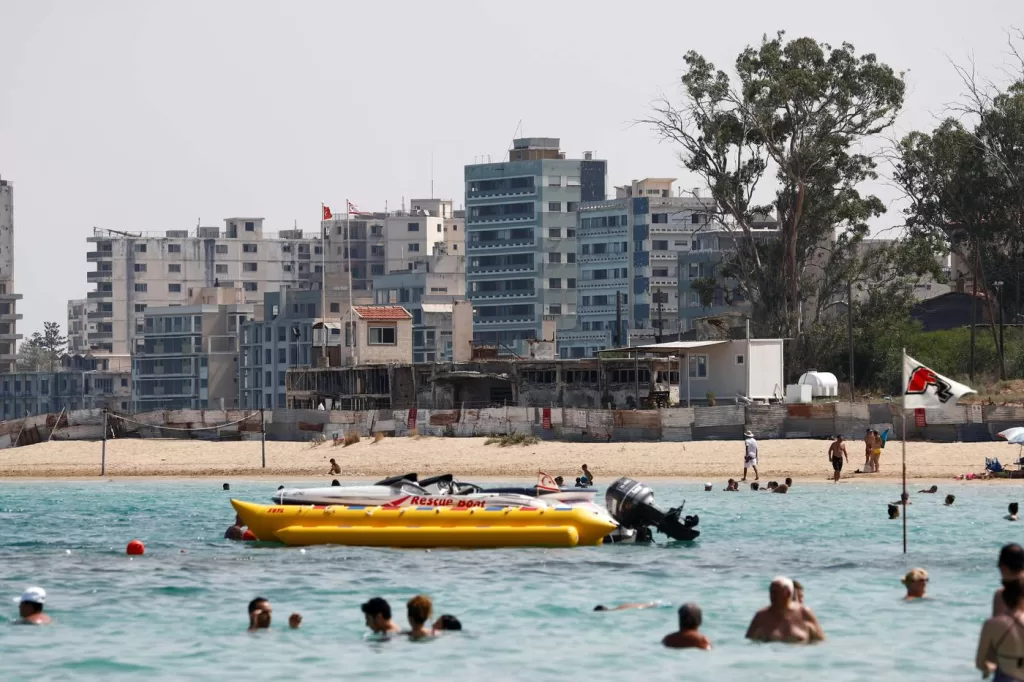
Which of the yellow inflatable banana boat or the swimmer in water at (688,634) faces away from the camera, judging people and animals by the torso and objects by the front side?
the swimmer in water

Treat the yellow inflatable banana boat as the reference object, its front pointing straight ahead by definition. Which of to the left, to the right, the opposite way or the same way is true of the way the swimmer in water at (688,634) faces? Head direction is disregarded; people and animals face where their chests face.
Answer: to the right

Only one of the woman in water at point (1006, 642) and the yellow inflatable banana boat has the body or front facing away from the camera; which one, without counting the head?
the woman in water

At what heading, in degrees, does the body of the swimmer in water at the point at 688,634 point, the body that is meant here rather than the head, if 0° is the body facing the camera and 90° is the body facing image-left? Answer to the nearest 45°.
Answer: approximately 180°

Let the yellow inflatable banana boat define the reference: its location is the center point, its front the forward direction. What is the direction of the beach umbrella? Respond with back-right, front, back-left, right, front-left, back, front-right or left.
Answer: back-right

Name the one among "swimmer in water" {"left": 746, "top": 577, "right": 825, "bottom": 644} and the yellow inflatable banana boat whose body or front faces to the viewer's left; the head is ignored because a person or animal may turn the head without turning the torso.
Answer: the yellow inflatable banana boat

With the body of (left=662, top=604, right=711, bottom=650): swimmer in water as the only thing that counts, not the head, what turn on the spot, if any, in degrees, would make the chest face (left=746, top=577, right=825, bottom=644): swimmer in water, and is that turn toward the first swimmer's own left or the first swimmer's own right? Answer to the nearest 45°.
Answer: approximately 90° to the first swimmer's own right

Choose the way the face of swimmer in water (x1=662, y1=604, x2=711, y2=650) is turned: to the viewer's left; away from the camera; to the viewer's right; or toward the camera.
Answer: away from the camera

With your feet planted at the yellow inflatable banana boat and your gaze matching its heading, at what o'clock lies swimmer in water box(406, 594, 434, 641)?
The swimmer in water is roughly at 9 o'clock from the yellow inflatable banana boat.

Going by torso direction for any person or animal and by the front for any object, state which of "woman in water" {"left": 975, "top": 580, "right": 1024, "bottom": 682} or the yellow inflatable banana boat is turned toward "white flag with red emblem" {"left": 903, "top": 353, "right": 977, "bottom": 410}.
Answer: the woman in water

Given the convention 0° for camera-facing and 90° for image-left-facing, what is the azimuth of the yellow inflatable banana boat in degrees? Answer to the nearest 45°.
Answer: approximately 90°

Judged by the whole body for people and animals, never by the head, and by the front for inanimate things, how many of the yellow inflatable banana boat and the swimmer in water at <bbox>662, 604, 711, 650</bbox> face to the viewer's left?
1
